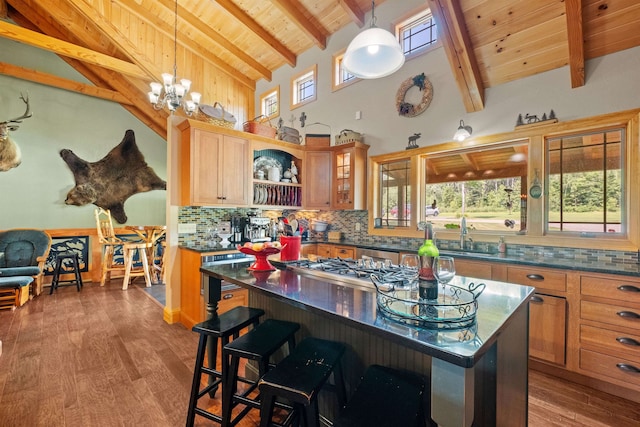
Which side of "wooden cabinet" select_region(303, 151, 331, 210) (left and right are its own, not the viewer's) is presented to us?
front

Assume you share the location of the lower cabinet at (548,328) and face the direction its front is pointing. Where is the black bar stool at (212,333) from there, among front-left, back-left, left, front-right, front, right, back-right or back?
front

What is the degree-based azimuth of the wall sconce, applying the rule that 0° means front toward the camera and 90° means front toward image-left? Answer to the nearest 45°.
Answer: approximately 45°

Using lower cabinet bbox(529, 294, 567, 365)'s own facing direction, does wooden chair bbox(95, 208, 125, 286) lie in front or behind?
in front

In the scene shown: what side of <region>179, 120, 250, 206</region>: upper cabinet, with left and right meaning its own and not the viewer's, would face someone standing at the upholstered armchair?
back

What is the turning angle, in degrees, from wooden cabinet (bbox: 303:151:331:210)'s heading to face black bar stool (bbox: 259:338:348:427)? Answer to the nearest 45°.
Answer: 0° — it already faces it

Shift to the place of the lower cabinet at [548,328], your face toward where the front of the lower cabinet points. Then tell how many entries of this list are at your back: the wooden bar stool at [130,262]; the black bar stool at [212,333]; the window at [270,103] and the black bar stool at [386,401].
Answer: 0

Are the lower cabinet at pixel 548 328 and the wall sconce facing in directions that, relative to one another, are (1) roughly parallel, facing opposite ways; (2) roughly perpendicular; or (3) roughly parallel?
roughly parallel

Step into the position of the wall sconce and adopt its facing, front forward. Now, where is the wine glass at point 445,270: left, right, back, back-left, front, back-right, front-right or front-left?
front-left

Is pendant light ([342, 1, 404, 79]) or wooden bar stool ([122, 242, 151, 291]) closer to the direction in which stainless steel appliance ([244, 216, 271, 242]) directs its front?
the pendant light

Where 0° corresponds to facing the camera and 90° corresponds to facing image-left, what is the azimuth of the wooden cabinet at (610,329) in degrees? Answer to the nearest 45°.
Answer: approximately 45°

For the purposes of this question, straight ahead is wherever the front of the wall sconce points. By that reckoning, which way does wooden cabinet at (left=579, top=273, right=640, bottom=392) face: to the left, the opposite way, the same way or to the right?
the same way

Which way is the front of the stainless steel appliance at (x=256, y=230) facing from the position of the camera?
facing the viewer and to the right of the viewer
